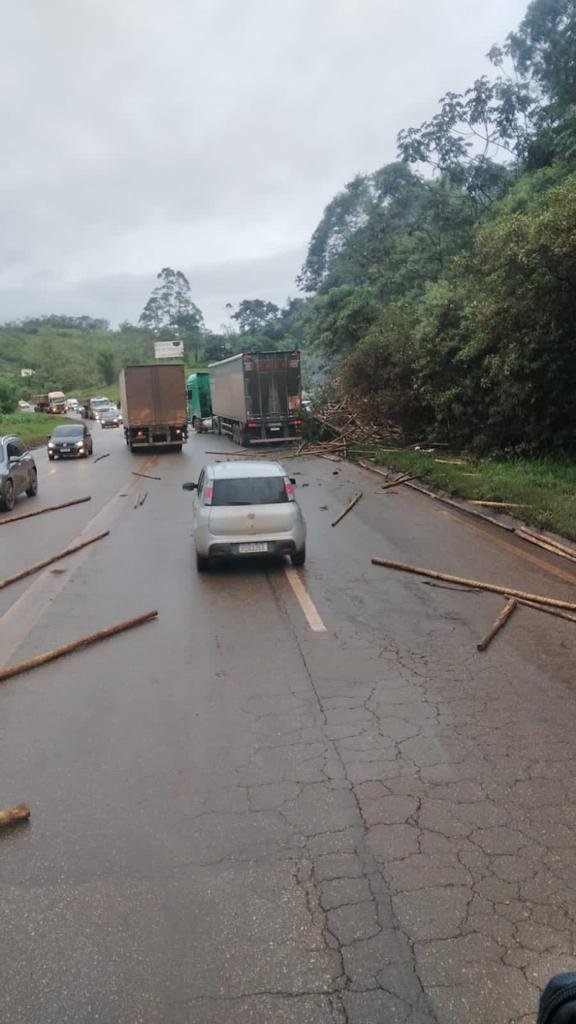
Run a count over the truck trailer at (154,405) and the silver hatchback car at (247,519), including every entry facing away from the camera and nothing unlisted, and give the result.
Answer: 2

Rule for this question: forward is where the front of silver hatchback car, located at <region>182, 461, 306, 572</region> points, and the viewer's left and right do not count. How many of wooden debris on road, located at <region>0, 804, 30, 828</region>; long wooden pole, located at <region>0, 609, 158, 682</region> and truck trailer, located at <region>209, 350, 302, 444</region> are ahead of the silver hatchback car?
1

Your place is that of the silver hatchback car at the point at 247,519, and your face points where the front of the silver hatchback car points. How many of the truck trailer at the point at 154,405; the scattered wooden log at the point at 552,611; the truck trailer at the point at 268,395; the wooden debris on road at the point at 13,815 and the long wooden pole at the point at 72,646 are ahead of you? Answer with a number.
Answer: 2

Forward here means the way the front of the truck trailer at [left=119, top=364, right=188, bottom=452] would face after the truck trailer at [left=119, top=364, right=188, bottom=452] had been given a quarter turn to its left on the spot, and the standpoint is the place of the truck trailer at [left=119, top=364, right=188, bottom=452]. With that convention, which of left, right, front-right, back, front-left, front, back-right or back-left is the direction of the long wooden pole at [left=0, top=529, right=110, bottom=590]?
left

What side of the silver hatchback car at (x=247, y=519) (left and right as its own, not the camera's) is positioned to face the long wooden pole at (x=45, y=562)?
left

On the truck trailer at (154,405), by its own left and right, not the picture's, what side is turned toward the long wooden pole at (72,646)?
back

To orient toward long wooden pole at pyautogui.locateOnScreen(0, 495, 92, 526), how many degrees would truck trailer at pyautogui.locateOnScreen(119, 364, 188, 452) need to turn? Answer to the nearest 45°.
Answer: approximately 180°

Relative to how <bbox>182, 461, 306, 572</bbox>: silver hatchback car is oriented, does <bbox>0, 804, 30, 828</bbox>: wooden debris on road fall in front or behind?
behind

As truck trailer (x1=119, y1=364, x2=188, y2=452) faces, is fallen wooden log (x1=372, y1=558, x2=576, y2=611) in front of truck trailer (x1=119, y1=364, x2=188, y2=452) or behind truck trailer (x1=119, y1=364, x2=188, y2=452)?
behind

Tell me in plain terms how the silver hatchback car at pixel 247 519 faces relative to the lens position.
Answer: facing away from the viewer

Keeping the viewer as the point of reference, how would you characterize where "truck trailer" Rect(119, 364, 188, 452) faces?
facing away from the viewer

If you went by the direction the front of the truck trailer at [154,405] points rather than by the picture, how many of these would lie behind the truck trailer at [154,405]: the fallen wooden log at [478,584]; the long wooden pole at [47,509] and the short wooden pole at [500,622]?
3

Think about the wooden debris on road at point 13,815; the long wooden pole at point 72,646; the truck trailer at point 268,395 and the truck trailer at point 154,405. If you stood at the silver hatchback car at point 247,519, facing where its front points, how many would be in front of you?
2

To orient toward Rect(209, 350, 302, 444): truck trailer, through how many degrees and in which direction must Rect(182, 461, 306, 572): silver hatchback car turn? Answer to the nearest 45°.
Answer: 0° — it already faces it

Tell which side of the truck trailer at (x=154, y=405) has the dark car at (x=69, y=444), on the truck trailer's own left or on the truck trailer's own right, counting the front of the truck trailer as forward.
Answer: on the truck trailer's own left

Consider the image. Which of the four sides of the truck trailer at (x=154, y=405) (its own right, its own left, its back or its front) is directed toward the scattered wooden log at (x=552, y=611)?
back

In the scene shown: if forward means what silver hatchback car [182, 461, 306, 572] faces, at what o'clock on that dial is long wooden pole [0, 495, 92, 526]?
The long wooden pole is roughly at 11 o'clock from the silver hatchback car.

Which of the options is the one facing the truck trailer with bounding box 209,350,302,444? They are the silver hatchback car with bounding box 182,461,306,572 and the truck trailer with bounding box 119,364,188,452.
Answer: the silver hatchback car
